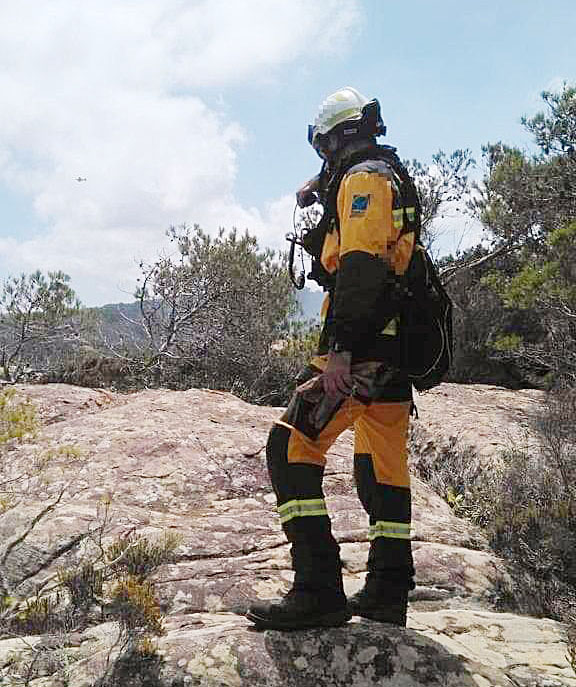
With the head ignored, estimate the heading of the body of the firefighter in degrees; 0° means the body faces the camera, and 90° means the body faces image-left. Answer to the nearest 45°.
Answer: approximately 90°

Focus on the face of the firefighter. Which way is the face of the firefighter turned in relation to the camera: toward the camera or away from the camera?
away from the camera

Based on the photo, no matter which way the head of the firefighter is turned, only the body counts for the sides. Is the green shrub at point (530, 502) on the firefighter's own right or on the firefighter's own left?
on the firefighter's own right
